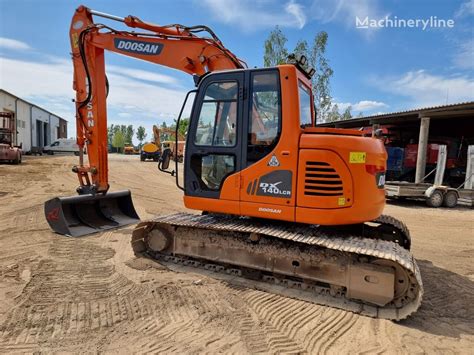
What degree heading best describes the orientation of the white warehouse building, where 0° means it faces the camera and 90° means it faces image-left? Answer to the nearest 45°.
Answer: approximately 315°

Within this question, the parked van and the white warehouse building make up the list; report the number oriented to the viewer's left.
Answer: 1

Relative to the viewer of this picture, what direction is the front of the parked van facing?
facing to the left of the viewer

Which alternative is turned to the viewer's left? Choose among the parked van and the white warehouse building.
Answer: the parked van

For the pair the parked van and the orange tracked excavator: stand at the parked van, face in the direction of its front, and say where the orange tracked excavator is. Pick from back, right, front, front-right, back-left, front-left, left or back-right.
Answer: left

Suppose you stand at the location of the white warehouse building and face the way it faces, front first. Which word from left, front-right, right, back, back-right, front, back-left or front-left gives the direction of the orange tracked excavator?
front-right
